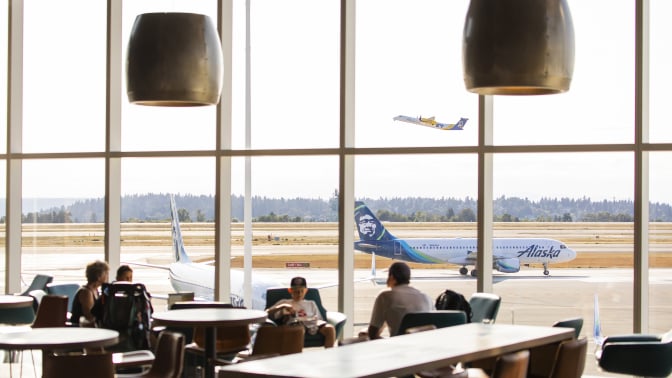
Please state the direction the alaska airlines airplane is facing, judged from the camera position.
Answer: facing to the right of the viewer

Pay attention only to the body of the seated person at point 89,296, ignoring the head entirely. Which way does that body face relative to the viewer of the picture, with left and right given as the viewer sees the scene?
facing to the right of the viewer

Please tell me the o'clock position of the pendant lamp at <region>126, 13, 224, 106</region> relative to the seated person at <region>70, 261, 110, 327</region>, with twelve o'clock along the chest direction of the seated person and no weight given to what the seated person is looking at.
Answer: The pendant lamp is roughly at 3 o'clock from the seated person.

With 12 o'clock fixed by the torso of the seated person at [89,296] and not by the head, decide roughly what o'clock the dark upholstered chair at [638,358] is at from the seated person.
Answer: The dark upholstered chair is roughly at 1 o'clock from the seated person.

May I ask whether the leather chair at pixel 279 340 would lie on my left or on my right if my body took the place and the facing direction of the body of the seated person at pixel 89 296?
on my right

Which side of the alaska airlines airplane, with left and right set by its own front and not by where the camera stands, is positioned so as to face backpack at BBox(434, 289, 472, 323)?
right

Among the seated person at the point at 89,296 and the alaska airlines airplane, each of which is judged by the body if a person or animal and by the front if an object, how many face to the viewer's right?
2
